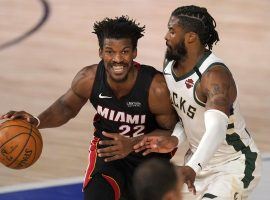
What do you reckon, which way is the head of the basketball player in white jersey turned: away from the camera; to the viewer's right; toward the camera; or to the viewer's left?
to the viewer's left

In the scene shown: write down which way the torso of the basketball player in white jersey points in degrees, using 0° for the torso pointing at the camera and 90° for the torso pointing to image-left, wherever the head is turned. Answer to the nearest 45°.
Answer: approximately 45°

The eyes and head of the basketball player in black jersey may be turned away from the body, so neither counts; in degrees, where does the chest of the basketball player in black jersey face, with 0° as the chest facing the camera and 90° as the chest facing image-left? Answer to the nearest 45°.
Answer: approximately 0°

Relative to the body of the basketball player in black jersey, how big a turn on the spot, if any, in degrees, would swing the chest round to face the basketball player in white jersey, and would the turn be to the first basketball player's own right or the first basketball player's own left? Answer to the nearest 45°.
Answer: approximately 90° to the first basketball player's own left
